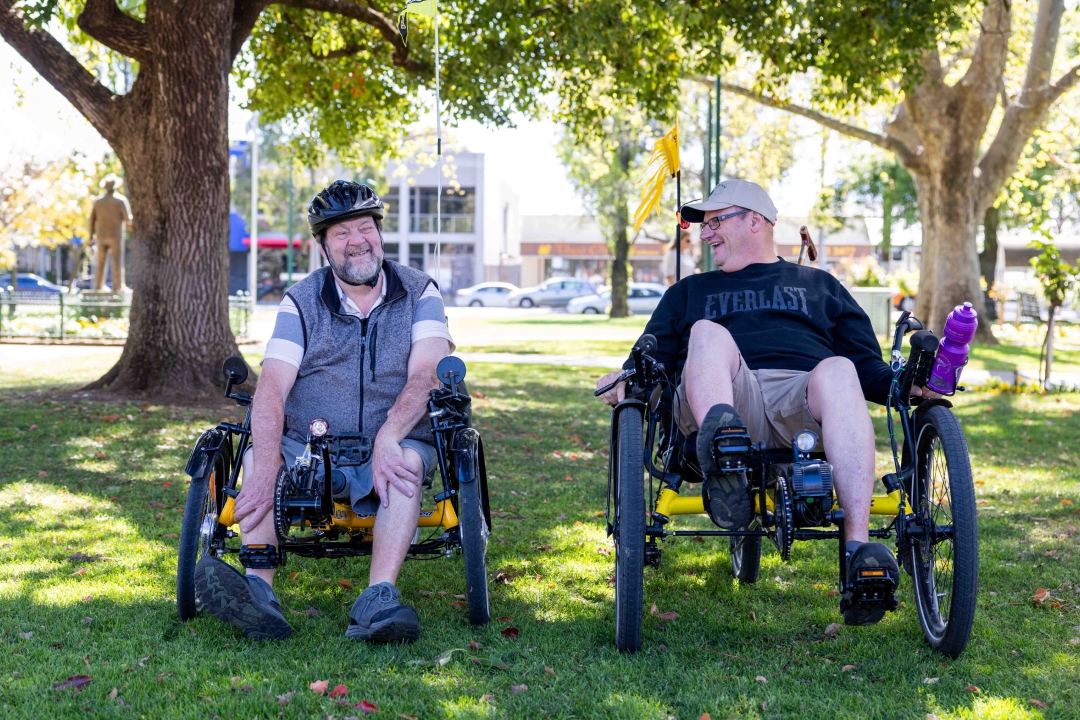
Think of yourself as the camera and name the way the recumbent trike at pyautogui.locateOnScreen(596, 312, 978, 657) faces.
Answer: facing the viewer

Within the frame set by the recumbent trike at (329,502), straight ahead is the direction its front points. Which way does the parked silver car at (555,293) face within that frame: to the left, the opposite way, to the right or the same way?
to the right

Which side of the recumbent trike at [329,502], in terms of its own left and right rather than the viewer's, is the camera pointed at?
front

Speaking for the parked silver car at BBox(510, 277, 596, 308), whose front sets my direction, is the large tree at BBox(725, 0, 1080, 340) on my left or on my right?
on my left

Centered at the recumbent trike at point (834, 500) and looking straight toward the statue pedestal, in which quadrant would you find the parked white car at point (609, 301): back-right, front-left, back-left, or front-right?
front-right

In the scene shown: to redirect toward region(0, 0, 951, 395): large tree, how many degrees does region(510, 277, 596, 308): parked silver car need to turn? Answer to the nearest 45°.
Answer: approximately 90° to its left

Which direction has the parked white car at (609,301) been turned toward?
to the viewer's left

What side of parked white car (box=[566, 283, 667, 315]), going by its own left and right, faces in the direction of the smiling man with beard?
left

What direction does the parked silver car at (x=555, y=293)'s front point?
to the viewer's left

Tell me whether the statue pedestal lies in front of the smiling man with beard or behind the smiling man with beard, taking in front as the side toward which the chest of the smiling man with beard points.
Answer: behind
